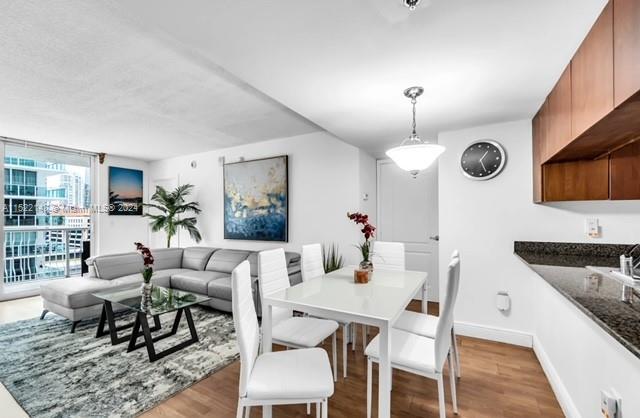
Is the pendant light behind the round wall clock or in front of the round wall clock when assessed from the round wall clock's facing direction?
in front

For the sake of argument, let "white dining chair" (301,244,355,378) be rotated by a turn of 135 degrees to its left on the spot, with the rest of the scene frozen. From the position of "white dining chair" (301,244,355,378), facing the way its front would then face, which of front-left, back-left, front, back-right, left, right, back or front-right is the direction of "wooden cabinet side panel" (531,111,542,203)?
right

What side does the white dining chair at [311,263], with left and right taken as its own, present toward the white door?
left

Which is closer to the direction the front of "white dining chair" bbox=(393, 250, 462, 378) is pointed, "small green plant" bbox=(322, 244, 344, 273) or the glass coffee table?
the glass coffee table

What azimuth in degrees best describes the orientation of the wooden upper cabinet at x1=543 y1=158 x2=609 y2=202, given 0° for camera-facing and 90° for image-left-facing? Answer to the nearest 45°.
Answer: approximately 45°

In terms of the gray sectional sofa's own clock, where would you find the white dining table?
The white dining table is roughly at 10 o'clock from the gray sectional sofa.

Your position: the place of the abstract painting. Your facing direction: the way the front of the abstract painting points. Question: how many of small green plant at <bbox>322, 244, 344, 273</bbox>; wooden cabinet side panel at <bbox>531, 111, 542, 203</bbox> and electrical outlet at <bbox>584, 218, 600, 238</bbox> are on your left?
3

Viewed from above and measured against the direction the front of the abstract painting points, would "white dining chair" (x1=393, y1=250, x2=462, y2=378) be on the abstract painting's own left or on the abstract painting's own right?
on the abstract painting's own left

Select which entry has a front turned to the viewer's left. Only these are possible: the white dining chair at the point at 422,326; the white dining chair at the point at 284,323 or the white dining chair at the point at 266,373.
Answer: the white dining chair at the point at 422,326

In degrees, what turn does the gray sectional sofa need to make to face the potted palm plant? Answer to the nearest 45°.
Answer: approximately 135° to its right

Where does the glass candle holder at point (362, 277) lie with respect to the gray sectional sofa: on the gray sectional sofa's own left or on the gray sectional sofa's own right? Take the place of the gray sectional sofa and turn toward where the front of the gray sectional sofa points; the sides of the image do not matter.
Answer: on the gray sectional sofa's own left

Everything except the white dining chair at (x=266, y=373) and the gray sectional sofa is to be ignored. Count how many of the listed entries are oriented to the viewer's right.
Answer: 1

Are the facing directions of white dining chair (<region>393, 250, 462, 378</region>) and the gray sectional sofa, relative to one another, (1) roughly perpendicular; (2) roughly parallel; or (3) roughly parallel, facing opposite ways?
roughly perpendicular
